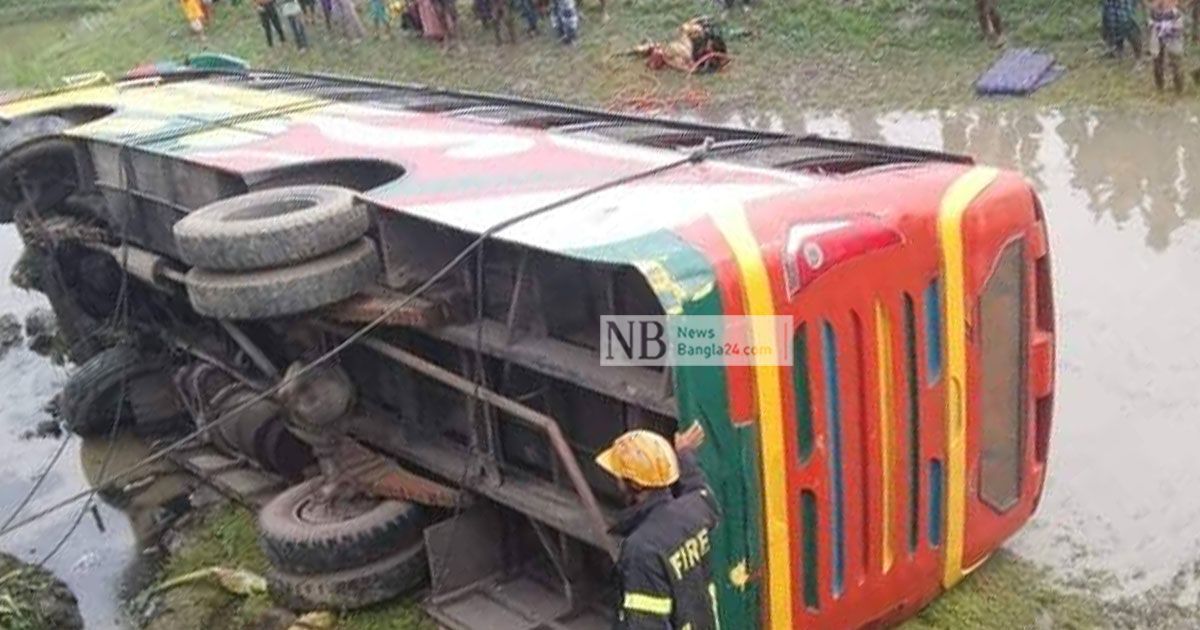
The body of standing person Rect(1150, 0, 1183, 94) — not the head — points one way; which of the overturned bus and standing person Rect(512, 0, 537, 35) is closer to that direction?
the overturned bus

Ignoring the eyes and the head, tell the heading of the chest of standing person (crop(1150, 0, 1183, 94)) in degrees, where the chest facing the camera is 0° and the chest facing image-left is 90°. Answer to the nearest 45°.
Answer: approximately 0°

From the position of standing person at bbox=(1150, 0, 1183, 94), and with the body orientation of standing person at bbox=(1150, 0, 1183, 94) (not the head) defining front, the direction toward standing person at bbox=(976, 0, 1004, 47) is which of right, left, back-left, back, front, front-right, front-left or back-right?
back-right

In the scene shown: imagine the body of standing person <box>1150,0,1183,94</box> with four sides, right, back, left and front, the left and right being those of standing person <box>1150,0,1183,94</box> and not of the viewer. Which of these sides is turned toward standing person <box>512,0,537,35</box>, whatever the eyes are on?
right

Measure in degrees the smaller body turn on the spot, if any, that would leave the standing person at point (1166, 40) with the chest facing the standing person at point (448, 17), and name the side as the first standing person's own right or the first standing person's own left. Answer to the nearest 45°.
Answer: approximately 90° to the first standing person's own right

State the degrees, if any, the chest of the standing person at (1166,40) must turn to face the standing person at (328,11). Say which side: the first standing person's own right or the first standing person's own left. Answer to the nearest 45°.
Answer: approximately 90° to the first standing person's own right

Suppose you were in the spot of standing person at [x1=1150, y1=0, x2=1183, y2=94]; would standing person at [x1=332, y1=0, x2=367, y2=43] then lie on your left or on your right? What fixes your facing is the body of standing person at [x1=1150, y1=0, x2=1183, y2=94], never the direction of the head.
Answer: on your right

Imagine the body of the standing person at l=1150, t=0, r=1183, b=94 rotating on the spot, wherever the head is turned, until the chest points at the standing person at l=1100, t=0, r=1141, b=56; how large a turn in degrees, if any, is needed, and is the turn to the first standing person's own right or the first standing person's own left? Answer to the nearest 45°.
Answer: approximately 135° to the first standing person's own right

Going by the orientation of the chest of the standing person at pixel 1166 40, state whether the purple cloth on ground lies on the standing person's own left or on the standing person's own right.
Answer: on the standing person's own right

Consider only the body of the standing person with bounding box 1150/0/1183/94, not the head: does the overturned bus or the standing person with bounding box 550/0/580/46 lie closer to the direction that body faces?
the overturned bus
